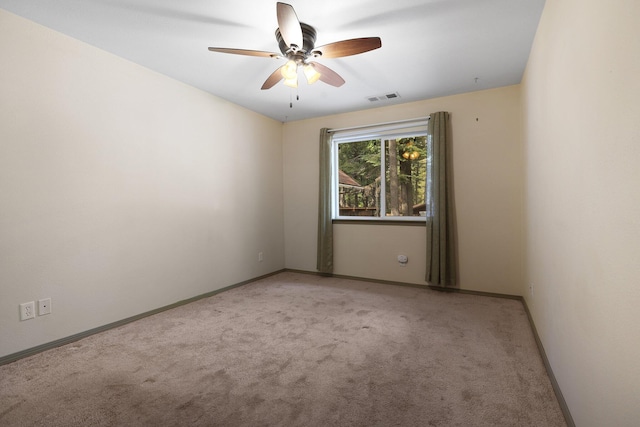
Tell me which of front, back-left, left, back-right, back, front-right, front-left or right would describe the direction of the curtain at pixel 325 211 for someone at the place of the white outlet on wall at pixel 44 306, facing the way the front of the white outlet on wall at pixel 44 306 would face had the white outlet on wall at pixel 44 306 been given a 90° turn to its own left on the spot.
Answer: front

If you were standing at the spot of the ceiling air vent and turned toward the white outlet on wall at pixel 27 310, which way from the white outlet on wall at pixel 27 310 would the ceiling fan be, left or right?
left

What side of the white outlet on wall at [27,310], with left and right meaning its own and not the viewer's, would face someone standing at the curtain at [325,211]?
left

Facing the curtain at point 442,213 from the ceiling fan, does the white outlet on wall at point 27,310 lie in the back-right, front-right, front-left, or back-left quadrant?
back-left

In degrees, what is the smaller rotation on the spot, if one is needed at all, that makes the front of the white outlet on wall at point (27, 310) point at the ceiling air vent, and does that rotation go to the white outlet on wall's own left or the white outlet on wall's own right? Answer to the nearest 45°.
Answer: approximately 90° to the white outlet on wall's own left

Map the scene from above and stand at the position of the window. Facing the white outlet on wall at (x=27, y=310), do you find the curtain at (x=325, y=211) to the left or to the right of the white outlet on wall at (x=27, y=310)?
right

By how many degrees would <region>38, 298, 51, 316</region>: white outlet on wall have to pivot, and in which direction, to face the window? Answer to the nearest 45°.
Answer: approximately 90° to its left

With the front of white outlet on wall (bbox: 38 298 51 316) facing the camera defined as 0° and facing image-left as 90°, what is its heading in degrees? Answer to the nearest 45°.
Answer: approximately 0°
